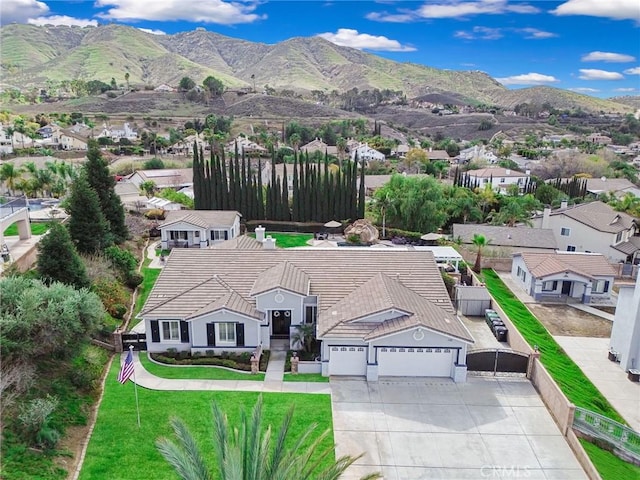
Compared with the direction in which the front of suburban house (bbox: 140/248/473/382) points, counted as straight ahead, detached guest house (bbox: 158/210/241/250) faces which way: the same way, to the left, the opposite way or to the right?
the same way

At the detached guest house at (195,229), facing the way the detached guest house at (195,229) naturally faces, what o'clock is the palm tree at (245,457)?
The palm tree is roughly at 12 o'clock from the detached guest house.

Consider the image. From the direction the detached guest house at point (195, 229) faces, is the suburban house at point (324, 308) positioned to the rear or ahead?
ahead

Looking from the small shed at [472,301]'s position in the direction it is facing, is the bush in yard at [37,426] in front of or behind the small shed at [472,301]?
in front

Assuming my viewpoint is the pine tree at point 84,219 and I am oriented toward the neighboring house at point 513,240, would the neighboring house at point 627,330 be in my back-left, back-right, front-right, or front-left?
front-right

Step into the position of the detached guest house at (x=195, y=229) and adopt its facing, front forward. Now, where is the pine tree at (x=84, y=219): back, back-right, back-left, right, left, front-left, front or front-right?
front-right

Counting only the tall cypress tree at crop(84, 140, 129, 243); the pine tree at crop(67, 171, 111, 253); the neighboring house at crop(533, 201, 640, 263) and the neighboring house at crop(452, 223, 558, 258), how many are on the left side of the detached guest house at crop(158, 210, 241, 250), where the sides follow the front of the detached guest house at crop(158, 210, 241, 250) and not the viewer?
2

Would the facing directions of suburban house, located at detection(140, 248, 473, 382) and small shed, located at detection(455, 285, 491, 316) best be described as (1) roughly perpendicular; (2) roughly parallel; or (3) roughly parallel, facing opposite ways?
roughly parallel

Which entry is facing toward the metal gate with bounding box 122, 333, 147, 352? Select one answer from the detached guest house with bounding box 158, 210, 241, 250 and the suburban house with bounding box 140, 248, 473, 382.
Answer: the detached guest house

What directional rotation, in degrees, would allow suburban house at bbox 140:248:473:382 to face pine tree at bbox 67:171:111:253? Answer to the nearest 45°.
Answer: approximately 135° to its right

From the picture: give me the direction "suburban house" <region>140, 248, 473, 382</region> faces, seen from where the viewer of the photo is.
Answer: facing the viewer

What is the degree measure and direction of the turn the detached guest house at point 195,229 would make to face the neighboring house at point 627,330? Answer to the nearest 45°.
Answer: approximately 45° to its left

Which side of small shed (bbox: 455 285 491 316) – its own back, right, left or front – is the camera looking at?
front

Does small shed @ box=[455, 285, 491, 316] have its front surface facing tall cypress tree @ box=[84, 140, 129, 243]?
no

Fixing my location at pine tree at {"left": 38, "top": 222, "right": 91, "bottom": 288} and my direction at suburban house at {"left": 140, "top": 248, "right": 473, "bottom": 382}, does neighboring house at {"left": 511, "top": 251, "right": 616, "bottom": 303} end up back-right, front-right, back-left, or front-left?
front-left

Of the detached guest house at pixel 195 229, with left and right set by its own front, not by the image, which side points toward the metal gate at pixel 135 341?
front

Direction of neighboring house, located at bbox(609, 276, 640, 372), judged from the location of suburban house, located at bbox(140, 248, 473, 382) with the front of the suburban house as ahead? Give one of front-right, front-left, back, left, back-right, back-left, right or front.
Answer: left

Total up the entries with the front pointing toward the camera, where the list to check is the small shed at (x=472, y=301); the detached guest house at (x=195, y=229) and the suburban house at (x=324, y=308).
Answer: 3

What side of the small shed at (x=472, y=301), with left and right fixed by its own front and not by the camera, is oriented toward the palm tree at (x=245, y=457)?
front
